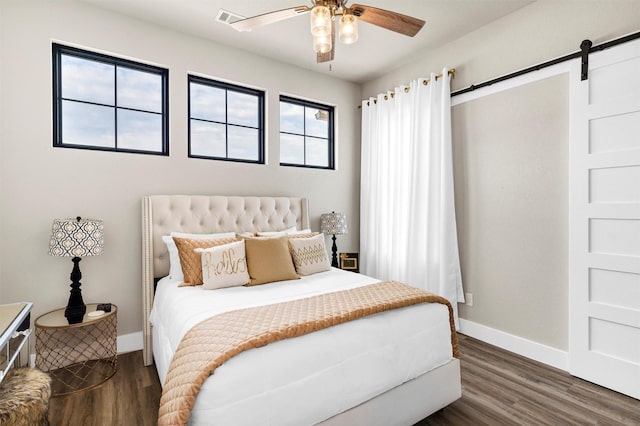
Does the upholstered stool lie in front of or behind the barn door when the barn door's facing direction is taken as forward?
in front

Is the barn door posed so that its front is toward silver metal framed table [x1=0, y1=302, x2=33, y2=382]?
yes

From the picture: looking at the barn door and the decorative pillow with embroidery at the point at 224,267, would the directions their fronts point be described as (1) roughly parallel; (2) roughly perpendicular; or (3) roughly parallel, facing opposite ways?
roughly perpendicular

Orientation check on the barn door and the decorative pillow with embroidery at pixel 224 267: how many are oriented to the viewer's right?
0

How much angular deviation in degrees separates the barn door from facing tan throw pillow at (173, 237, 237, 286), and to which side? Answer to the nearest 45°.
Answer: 0° — it already faces it

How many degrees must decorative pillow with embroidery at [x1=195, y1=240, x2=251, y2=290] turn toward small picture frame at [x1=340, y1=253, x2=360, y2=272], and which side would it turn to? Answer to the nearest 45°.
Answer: approximately 135° to its left

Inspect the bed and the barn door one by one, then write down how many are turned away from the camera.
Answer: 0

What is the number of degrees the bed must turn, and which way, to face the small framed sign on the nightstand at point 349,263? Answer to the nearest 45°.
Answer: approximately 135° to its left
